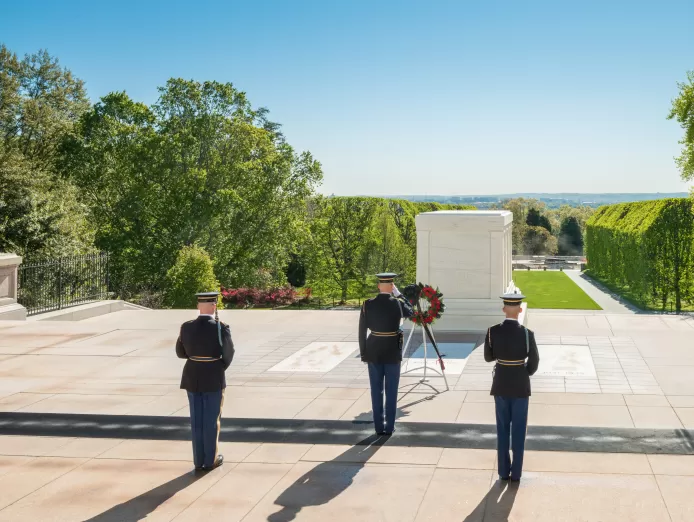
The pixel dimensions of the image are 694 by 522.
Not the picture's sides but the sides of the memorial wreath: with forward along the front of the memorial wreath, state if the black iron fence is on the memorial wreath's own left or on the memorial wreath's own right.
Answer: on the memorial wreath's own right

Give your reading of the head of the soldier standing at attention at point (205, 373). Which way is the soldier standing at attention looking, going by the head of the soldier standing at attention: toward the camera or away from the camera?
away from the camera

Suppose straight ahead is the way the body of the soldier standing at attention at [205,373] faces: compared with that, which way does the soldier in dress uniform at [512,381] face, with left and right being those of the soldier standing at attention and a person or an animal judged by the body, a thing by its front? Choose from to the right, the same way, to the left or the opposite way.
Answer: the same way

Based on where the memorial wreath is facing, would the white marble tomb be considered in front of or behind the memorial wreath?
behind

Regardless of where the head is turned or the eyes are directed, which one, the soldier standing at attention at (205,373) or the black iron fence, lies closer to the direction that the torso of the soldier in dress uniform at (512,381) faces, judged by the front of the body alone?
the black iron fence

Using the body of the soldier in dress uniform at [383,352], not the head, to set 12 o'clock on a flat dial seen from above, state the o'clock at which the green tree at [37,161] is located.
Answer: The green tree is roughly at 11 o'clock from the soldier in dress uniform.

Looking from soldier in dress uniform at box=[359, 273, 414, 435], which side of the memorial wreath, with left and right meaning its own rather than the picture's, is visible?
front

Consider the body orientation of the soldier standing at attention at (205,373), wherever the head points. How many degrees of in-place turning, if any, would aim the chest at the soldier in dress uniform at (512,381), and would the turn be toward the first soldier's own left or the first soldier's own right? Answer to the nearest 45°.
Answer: approximately 45° to the first soldier's own right

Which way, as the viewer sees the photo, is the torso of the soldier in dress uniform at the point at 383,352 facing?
away from the camera

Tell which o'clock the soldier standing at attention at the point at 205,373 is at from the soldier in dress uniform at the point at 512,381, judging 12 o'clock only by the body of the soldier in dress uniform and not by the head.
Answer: The soldier standing at attention is roughly at 9 o'clock from the soldier in dress uniform.

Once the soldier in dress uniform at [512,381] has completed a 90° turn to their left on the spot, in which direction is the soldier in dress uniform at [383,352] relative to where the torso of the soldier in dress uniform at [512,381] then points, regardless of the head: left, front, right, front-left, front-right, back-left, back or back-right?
front-right

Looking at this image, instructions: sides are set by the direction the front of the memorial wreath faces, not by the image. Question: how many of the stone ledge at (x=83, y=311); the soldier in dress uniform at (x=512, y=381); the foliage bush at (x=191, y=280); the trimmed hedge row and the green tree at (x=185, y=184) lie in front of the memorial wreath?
1

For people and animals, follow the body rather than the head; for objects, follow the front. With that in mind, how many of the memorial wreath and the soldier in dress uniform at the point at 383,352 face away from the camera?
1

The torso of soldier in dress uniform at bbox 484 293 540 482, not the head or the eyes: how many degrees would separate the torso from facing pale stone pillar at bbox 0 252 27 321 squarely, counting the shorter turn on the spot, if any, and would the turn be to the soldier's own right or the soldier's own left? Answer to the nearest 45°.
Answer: approximately 45° to the soldier's own left

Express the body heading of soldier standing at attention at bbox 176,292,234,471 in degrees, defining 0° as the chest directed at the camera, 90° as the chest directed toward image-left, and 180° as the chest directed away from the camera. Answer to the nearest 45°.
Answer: approximately 225°

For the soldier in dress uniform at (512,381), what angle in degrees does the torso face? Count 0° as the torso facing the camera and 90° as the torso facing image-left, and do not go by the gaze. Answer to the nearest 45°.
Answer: approximately 180°

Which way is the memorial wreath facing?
toward the camera
